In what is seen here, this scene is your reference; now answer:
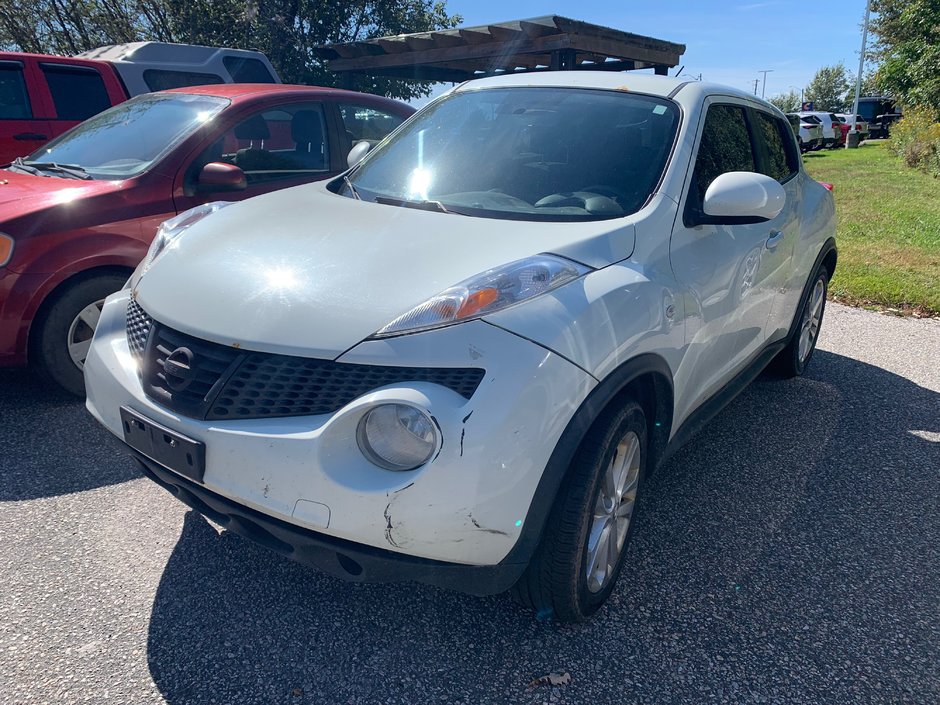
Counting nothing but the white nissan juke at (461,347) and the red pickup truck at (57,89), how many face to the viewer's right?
0

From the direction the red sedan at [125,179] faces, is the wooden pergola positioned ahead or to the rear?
to the rear

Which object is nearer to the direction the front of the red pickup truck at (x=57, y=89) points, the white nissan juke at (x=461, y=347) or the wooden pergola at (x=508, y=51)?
the white nissan juke

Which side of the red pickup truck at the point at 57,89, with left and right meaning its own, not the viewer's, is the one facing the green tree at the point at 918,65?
back

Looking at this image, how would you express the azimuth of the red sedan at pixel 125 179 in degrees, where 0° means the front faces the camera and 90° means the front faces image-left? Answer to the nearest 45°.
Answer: approximately 45°

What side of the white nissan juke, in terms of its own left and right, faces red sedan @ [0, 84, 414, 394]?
right

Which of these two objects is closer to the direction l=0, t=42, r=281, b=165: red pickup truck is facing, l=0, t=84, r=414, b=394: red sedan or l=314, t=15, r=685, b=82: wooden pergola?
the red sedan

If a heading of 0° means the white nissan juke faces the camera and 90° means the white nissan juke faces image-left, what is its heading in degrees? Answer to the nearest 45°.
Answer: approximately 45°
